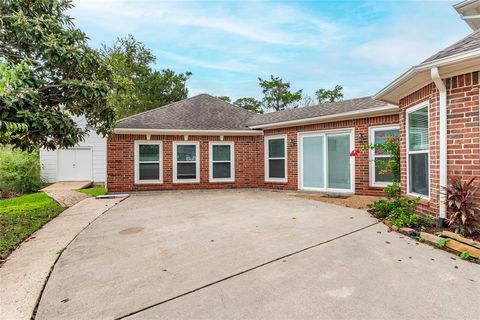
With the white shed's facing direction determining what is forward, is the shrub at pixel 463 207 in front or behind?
in front

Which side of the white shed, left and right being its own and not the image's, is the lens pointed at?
front

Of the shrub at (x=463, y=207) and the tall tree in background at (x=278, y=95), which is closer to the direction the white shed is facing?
the shrub

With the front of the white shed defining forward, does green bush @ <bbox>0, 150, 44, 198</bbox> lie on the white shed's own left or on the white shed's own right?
on the white shed's own right

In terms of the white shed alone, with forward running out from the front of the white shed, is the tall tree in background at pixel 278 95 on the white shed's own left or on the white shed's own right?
on the white shed's own left

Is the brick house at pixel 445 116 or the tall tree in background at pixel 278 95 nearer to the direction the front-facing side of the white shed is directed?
the brick house

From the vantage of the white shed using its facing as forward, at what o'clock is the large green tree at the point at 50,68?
The large green tree is roughly at 12 o'clock from the white shed.

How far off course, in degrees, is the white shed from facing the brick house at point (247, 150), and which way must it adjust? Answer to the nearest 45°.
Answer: approximately 45° to its left

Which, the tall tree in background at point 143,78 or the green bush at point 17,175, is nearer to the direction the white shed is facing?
the green bush

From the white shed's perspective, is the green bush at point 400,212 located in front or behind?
in front
